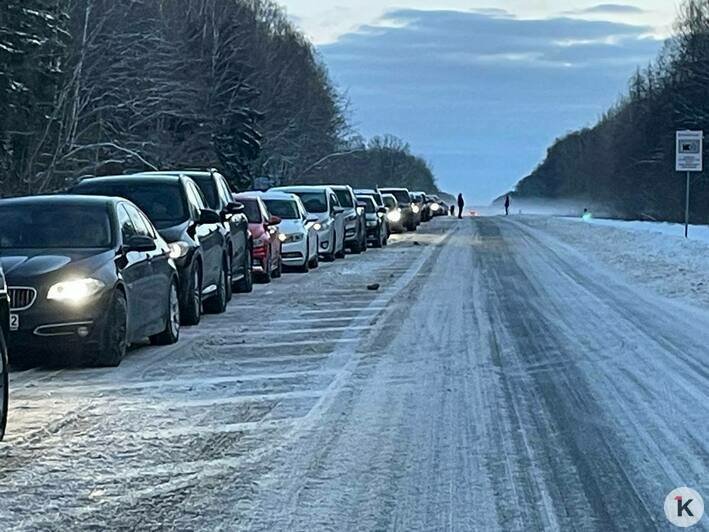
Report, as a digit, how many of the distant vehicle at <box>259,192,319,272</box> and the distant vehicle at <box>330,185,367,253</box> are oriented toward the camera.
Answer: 2

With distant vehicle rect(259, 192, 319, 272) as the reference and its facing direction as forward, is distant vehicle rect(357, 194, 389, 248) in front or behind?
behind

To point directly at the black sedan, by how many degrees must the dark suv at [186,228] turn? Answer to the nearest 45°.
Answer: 0° — it already faces it

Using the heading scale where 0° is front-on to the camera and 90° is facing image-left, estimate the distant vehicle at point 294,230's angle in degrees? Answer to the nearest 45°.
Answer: approximately 0°

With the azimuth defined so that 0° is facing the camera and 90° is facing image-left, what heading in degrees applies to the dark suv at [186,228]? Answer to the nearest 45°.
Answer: approximately 0°

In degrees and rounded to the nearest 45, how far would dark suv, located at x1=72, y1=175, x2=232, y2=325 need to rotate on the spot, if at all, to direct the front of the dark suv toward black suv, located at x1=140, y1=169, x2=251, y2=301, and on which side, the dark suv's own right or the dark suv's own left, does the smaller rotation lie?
approximately 180°

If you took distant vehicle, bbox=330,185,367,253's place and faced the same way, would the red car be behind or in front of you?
in front
